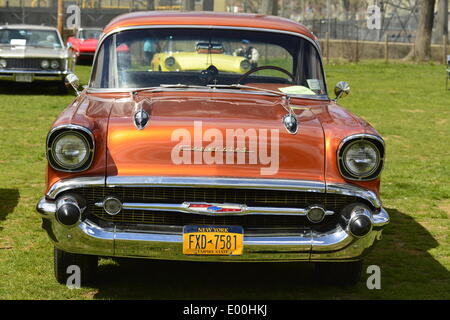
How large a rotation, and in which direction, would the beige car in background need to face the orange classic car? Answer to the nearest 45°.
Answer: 0° — it already faces it

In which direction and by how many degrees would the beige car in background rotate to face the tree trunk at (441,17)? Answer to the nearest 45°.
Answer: approximately 135° to its left

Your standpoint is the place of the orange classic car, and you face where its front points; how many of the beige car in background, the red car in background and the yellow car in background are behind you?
3

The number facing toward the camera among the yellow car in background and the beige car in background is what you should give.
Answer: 2

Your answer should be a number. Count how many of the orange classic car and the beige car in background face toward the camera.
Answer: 2

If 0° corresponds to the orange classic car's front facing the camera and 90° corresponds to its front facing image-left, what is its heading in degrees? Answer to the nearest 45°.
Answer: approximately 0°

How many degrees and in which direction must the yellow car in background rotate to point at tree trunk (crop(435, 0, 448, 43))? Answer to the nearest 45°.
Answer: approximately 180°

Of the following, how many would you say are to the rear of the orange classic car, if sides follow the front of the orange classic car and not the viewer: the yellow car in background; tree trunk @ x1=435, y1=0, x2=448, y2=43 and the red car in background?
3

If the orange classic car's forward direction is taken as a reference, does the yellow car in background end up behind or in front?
behind

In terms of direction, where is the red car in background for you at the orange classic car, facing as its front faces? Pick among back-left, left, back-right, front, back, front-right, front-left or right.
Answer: back
